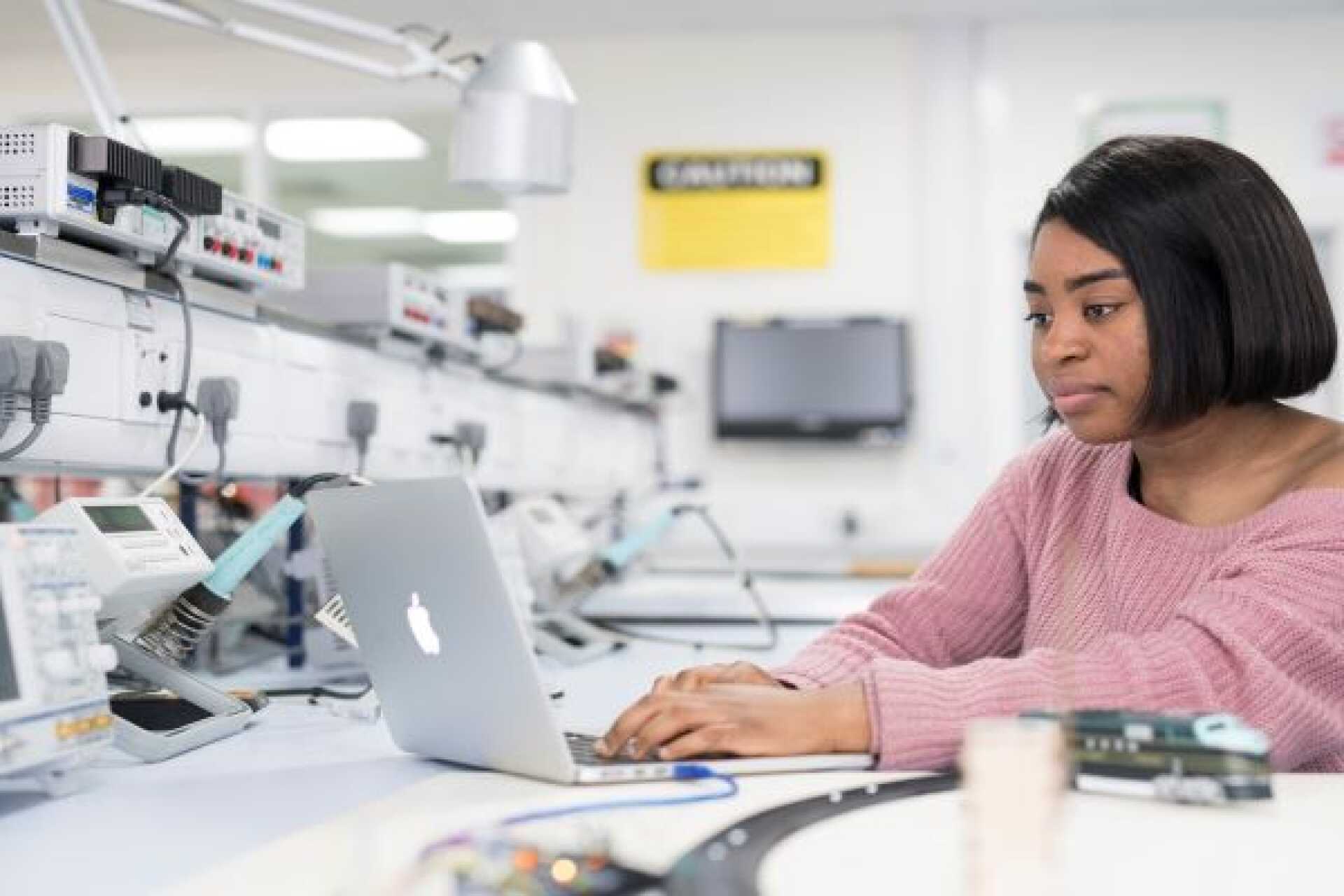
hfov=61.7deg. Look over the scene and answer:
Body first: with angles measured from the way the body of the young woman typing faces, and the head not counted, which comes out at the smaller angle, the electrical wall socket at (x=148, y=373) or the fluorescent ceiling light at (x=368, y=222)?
the electrical wall socket

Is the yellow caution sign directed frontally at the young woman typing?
yes

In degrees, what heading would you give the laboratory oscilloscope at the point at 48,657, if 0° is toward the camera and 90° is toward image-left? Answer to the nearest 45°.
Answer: approximately 315°

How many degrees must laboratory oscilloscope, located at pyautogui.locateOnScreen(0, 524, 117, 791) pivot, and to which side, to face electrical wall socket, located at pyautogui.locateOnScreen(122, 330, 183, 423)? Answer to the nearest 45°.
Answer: approximately 135° to its left

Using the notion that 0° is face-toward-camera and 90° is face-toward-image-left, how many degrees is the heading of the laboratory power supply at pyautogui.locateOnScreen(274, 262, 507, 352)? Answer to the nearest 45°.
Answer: approximately 315°

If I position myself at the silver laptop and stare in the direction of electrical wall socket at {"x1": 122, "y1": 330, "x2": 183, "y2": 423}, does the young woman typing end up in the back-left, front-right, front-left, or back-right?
back-right

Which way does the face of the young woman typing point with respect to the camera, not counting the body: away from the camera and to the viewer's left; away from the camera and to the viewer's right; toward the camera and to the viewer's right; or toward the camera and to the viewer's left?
toward the camera and to the viewer's left

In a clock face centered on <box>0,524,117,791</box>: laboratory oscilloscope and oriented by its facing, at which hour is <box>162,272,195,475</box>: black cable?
The black cable is roughly at 8 o'clock from the laboratory oscilloscope.

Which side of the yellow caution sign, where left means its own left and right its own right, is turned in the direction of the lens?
front

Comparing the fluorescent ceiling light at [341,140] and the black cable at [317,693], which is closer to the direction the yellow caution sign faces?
the black cable

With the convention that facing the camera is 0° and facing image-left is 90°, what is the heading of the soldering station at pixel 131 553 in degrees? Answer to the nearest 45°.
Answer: approximately 315°

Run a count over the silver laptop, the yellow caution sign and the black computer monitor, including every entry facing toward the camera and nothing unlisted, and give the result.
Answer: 2

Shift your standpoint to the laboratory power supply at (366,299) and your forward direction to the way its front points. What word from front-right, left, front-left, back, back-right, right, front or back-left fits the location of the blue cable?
front-right

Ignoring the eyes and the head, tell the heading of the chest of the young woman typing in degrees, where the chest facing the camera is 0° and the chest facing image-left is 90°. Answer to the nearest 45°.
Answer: approximately 45°

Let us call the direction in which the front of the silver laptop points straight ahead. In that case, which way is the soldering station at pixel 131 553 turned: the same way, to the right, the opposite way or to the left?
to the right
